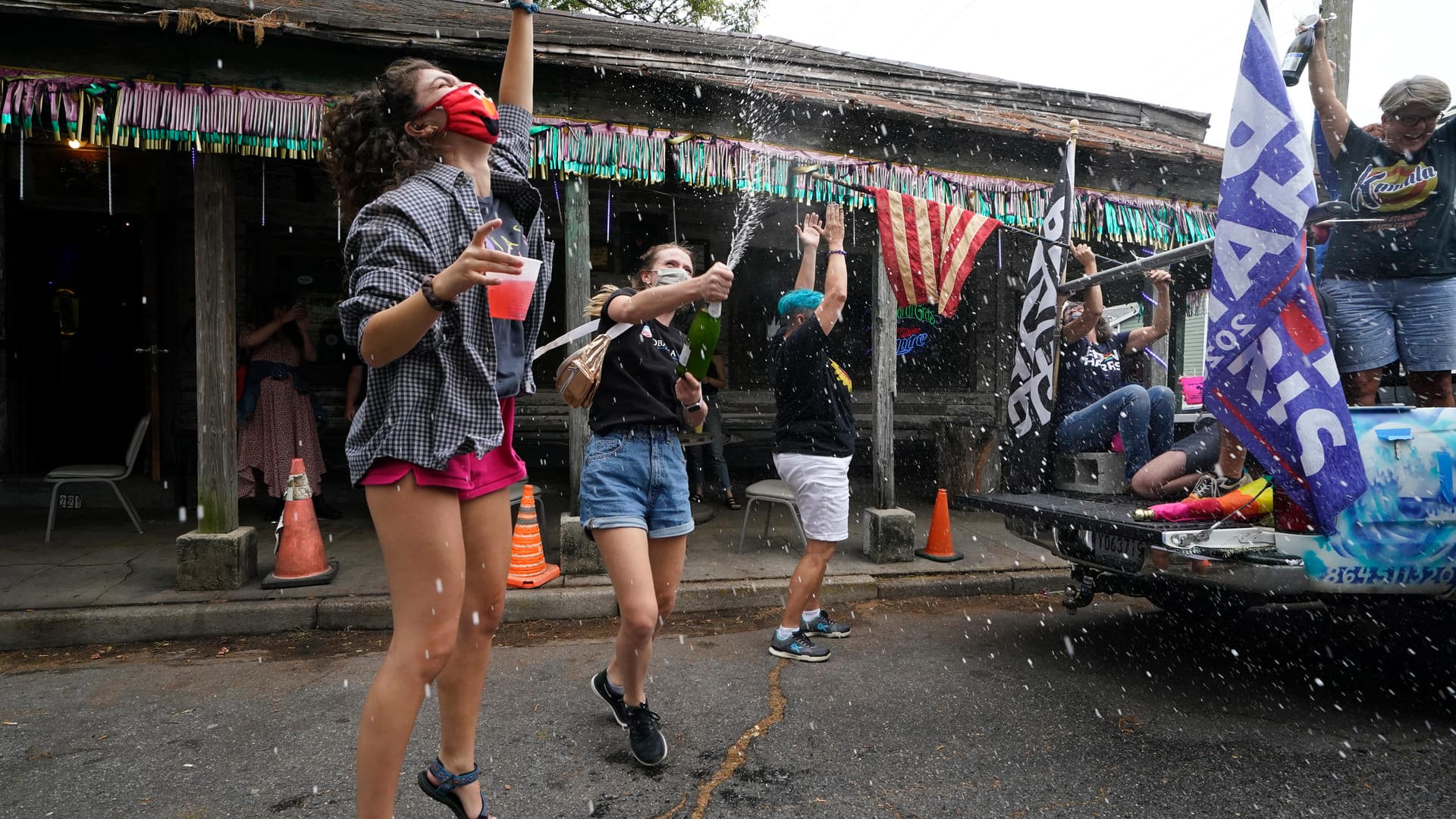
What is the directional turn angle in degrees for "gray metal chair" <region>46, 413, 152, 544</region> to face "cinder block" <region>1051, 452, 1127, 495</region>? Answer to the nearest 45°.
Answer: approximately 135° to its left

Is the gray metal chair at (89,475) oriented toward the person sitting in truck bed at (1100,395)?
no

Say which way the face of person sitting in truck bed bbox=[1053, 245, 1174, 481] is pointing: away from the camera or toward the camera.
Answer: toward the camera

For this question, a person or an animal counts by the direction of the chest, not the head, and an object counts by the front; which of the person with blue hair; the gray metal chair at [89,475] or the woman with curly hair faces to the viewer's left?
the gray metal chair

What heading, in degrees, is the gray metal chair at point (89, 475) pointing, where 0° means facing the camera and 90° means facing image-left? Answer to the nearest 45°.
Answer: approximately 90°

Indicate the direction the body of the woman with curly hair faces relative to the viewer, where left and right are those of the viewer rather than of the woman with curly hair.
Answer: facing the viewer and to the right of the viewer

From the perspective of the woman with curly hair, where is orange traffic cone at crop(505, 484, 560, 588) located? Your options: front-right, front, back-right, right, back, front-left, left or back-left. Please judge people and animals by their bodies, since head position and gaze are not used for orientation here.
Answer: back-left

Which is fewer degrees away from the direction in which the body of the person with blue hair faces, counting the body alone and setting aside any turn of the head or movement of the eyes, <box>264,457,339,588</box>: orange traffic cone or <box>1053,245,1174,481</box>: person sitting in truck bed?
the person sitting in truck bed

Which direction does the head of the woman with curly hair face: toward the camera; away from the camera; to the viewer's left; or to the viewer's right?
to the viewer's right

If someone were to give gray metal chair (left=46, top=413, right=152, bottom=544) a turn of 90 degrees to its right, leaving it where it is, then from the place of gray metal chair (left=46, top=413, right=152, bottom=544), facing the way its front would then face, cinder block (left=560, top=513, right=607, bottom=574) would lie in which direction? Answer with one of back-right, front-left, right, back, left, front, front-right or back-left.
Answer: back-right
